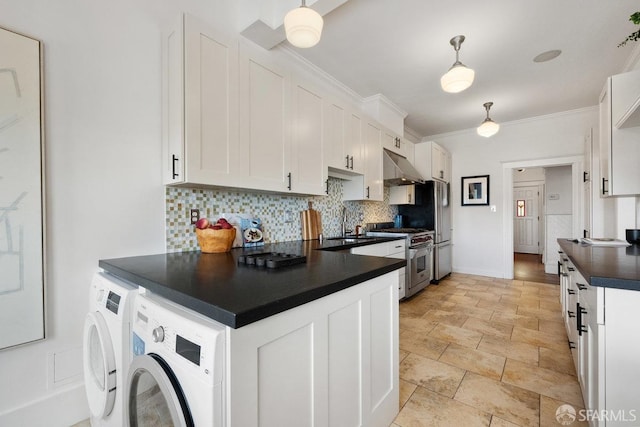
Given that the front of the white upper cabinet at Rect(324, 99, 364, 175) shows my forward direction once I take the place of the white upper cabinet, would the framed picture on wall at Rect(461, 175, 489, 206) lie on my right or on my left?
on my left

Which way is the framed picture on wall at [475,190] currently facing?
toward the camera

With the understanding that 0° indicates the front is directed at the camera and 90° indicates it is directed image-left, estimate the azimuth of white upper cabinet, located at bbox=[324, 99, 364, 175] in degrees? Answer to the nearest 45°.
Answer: approximately 315°

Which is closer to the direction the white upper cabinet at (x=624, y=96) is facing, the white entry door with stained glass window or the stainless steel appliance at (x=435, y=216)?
the stainless steel appliance

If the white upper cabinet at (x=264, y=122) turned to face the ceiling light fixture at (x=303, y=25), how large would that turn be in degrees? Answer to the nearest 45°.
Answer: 0° — it already faces it

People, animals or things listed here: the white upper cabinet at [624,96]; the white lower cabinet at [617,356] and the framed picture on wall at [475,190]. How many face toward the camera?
1

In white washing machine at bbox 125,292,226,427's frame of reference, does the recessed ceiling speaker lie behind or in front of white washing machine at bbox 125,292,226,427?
behind

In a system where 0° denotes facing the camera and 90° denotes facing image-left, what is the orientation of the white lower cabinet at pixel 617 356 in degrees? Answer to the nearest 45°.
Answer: approximately 90°

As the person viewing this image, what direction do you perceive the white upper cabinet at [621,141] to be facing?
facing to the left of the viewer

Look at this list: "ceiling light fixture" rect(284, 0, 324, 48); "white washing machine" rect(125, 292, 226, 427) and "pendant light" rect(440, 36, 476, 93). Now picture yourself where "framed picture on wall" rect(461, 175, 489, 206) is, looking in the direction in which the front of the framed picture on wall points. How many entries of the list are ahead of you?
3

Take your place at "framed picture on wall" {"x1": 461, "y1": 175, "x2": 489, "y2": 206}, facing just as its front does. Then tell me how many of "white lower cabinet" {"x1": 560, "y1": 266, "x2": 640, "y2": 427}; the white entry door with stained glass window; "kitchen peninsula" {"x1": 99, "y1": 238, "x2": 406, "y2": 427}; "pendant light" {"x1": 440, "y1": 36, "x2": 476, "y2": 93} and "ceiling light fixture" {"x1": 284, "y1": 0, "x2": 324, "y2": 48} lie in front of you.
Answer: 4

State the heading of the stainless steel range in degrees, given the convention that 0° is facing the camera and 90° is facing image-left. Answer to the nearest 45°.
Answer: approximately 315°
